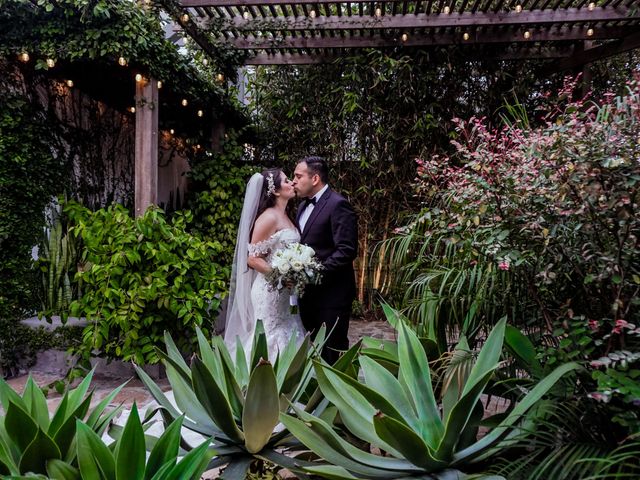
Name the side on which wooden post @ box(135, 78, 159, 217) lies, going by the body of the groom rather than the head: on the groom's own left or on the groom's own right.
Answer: on the groom's own right

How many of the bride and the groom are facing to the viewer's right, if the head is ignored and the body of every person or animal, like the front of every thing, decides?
1

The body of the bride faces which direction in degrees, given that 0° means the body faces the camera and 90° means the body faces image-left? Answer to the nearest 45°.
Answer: approximately 270°

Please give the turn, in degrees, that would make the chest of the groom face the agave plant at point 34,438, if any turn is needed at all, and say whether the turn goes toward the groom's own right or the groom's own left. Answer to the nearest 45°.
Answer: approximately 45° to the groom's own left

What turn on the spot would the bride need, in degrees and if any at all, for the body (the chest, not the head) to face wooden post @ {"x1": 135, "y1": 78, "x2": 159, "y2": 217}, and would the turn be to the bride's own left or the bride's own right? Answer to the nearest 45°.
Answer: approximately 135° to the bride's own left

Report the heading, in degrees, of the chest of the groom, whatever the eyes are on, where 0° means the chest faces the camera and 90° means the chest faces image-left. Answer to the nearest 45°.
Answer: approximately 45°

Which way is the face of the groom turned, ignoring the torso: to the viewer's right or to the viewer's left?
to the viewer's left

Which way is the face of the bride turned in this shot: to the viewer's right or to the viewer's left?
to the viewer's right
